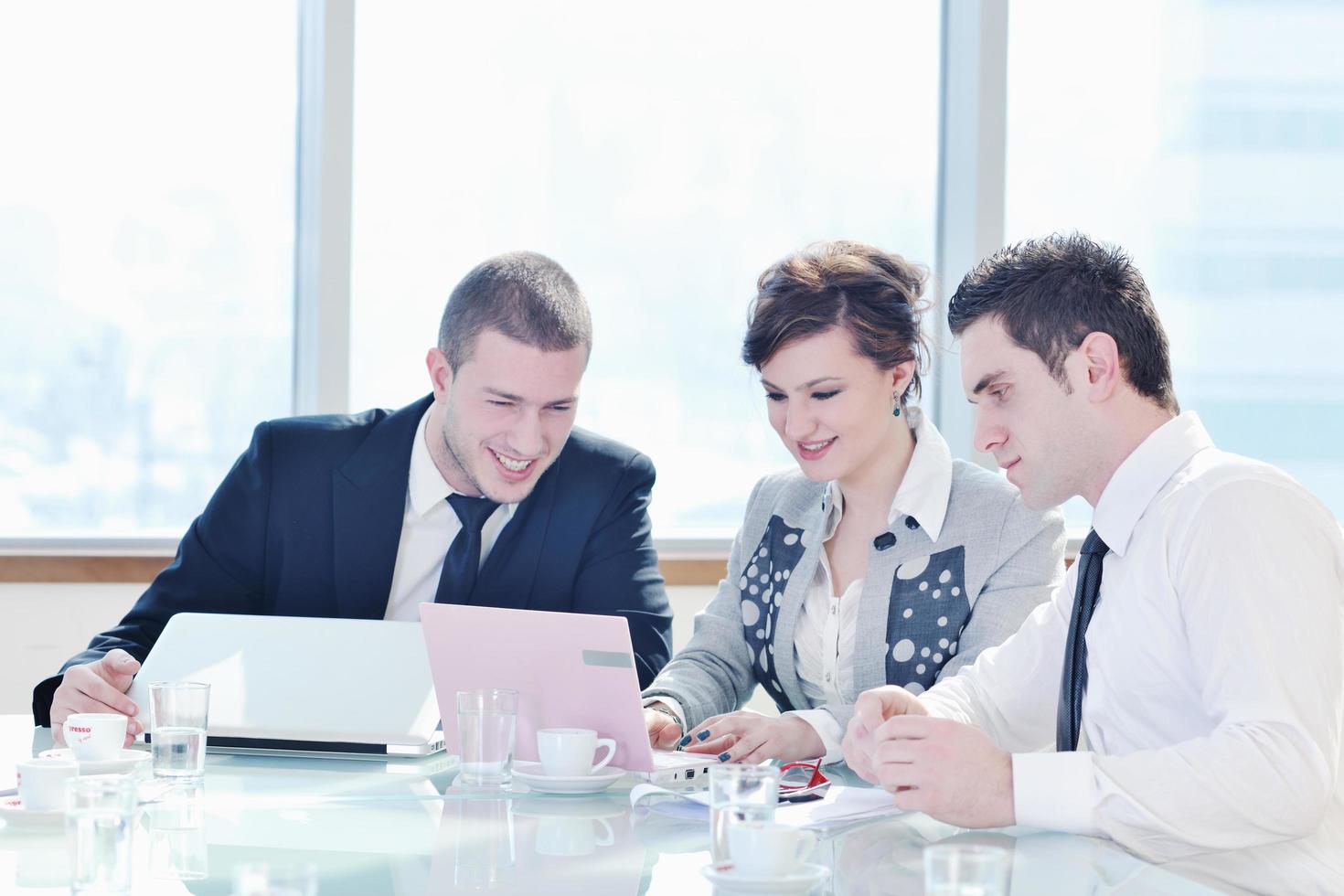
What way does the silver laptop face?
away from the camera

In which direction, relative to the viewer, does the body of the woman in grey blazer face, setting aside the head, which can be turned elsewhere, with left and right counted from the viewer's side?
facing the viewer and to the left of the viewer

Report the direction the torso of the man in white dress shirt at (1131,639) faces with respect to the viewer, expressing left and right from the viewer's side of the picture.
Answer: facing to the left of the viewer

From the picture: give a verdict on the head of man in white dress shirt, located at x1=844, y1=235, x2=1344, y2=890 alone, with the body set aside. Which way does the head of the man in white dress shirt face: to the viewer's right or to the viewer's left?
to the viewer's left

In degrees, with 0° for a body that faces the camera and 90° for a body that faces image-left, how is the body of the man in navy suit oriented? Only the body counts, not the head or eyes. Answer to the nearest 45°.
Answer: approximately 0°

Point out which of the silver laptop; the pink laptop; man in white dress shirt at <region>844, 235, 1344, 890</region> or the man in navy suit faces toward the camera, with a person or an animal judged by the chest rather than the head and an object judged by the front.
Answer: the man in navy suit

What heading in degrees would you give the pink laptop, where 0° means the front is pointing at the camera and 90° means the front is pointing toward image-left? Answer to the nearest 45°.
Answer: approximately 225°

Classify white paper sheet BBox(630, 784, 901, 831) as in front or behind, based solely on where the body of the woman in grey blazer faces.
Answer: in front

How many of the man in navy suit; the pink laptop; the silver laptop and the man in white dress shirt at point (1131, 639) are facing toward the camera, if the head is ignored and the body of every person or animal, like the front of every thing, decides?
1

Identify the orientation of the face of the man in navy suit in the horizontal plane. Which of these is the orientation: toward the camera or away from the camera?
toward the camera

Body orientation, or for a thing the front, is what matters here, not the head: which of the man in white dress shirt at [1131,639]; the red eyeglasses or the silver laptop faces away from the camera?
the silver laptop

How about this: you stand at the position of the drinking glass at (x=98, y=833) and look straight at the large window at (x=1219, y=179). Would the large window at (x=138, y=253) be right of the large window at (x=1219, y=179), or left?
left

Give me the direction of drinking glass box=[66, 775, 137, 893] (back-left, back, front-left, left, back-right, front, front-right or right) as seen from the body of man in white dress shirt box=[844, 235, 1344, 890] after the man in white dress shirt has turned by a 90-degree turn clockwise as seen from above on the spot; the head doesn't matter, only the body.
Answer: back-left

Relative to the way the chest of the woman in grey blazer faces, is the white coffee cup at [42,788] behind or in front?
in front
